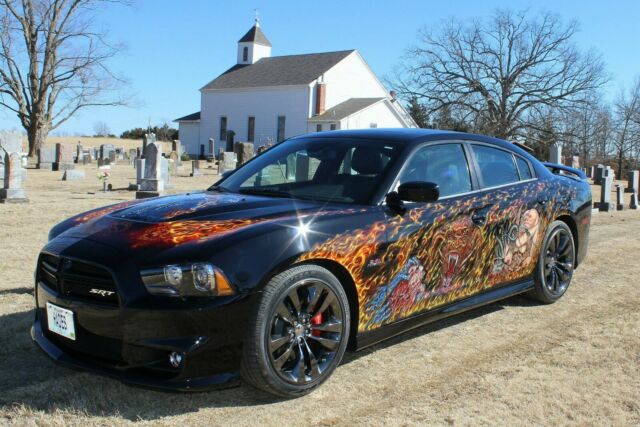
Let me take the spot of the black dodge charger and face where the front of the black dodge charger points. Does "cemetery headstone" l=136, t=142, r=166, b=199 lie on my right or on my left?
on my right

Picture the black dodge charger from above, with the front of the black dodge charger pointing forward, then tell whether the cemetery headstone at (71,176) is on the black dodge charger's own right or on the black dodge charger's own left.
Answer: on the black dodge charger's own right

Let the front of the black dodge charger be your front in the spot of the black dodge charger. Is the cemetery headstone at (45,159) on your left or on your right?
on your right

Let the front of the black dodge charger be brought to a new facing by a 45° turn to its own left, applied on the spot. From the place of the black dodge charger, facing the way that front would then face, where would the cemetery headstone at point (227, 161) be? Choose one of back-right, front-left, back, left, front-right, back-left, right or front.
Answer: back

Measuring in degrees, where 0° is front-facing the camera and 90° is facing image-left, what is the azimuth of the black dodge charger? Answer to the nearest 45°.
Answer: approximately 45°

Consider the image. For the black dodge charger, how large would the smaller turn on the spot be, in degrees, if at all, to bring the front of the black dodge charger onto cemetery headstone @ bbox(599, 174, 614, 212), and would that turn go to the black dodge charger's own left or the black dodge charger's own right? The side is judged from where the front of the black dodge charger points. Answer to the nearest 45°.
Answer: approximately 180°

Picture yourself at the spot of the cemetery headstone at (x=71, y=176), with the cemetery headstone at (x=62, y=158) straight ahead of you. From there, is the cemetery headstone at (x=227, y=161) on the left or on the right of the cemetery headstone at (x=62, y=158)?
right

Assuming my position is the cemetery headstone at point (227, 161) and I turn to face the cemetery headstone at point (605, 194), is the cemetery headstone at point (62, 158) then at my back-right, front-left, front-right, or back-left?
back-right

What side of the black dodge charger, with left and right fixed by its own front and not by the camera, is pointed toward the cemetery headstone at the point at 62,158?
right

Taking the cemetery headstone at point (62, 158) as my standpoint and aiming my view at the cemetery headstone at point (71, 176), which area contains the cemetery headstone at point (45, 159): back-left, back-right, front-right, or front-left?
back-right

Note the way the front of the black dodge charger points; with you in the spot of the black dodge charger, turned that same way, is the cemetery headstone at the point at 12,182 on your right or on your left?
on your right
